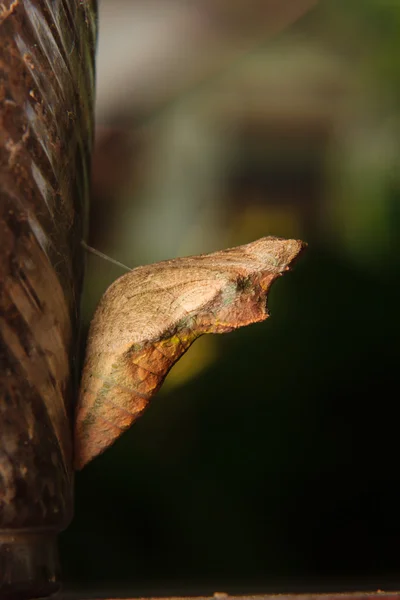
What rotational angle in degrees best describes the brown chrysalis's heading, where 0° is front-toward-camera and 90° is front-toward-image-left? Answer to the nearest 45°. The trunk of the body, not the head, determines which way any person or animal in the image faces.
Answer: approximately 270°
